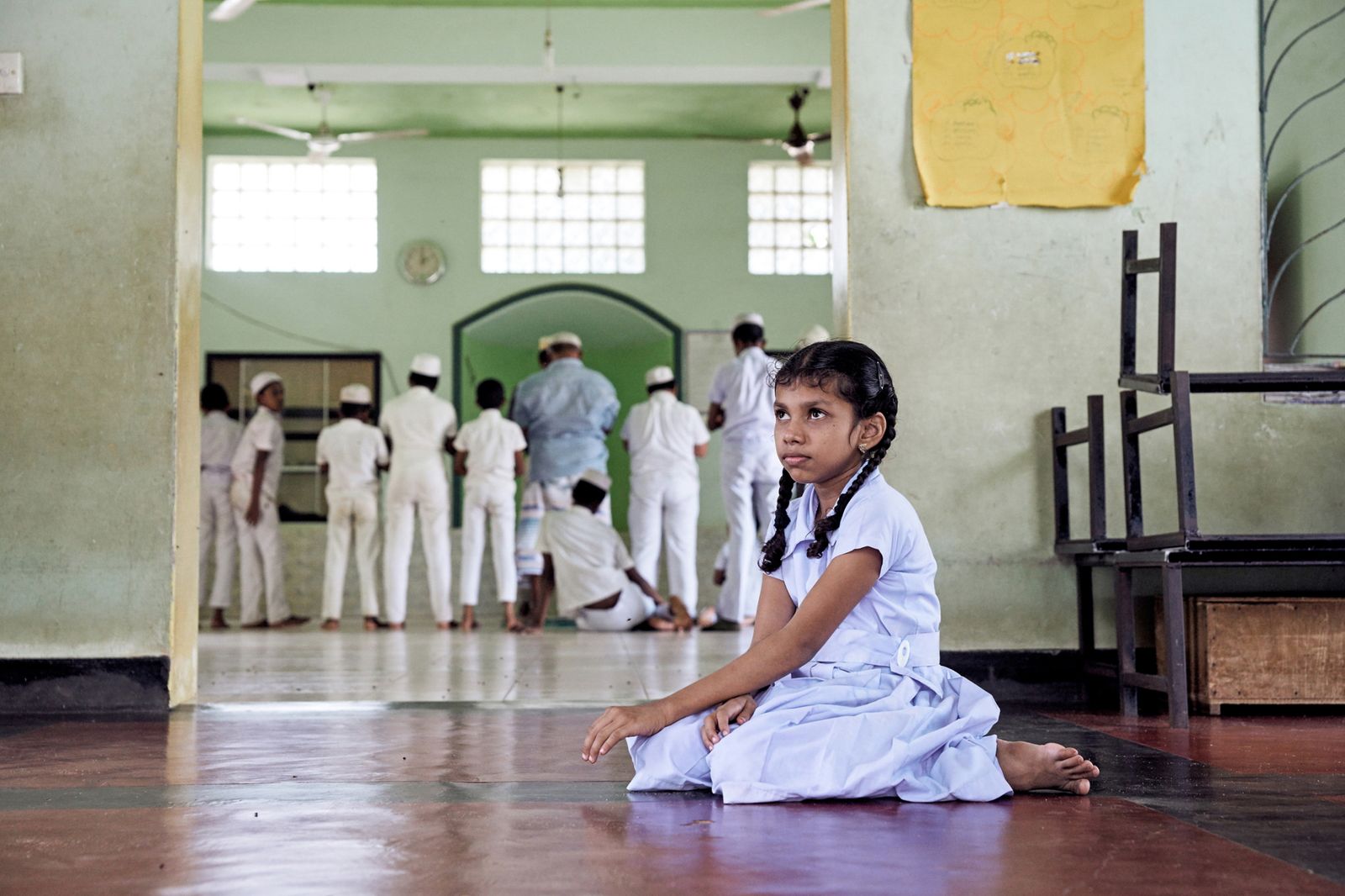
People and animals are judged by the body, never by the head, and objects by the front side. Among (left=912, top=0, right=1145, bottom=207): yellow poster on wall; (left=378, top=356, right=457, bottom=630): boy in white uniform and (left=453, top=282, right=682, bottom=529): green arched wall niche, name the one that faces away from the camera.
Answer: the boy in white uniform

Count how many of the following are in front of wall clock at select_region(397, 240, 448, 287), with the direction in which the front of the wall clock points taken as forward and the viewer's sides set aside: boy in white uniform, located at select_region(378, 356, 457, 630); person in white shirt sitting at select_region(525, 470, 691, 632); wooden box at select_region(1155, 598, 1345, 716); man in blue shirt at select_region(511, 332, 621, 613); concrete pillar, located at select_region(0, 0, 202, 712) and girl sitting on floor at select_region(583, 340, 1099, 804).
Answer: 6

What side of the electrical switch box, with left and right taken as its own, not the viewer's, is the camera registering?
front

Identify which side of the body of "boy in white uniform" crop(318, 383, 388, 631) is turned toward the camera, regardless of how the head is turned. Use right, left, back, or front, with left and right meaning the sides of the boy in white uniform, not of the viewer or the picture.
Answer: back

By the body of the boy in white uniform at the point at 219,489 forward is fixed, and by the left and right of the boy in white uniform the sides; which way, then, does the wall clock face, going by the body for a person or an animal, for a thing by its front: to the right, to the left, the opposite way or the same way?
the opposite way

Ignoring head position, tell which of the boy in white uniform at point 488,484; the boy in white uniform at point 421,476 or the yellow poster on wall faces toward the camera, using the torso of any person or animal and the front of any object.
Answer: the yellow poster on wall

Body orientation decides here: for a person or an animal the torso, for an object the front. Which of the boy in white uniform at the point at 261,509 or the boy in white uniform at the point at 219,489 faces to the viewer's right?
the boy in white uniform at the point at 261,509

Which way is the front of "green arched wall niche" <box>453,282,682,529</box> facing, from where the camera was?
facing the viewer

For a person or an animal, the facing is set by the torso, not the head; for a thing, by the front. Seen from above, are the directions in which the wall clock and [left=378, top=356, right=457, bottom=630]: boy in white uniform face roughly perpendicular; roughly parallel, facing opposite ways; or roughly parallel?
roughly parallel, facing opposite ways

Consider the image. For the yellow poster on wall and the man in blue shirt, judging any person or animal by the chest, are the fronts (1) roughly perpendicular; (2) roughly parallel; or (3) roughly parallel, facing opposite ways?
roughly parallel, facing opposite ways

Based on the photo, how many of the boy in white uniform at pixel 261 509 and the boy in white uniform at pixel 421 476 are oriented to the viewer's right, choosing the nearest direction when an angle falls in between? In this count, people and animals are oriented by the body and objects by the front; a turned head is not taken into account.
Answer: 1

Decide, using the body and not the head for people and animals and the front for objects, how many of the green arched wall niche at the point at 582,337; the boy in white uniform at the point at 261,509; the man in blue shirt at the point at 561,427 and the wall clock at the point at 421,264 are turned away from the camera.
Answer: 1

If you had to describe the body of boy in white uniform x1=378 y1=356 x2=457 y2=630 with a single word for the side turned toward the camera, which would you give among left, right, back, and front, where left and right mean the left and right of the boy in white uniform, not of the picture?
back

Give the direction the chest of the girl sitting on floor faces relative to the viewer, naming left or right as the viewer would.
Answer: facing the viewer and to the left of the viewer

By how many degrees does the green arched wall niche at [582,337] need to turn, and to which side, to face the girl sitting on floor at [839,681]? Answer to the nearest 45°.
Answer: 0° — it already faces them

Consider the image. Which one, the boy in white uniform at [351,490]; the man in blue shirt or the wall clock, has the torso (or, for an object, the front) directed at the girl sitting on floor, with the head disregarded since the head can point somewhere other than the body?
the wall clock

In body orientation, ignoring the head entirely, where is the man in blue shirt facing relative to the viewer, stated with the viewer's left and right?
facing away from the viewer

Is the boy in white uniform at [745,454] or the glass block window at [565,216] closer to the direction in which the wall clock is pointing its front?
the boy in white uniform

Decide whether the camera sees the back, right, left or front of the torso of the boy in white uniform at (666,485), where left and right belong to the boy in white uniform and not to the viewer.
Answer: back
